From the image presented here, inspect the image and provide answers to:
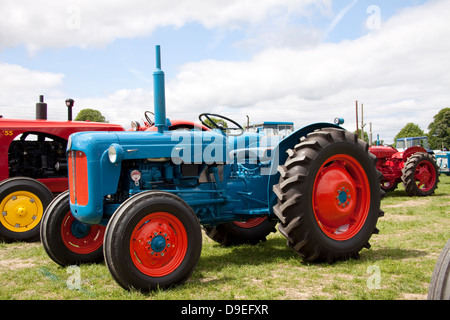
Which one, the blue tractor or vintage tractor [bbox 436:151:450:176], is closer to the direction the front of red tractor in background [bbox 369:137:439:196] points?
the blue tractor

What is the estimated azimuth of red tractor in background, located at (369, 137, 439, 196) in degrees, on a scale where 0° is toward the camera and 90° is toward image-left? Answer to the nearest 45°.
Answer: approximately 45°

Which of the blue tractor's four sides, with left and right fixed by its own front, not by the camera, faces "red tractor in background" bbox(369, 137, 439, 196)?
back

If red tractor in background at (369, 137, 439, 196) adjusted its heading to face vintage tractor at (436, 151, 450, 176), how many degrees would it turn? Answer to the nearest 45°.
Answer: approximately 135° to its right

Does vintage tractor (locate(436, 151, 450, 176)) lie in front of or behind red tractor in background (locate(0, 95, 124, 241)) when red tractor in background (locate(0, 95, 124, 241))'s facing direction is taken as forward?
behind

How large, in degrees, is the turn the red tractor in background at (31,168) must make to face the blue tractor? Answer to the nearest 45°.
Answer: approximately 135° to its left

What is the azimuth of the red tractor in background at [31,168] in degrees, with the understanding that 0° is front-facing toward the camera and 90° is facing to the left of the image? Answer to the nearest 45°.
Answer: approximately 90°

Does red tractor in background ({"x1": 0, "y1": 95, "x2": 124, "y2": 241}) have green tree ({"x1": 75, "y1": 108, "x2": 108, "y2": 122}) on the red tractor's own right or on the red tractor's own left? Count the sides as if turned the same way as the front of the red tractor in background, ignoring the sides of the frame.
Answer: on the red tractor's own right

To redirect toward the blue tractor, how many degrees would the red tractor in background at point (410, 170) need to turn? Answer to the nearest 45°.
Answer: approximately 45° to its left

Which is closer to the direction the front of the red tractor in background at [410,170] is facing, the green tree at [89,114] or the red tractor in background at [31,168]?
the red tractor in background

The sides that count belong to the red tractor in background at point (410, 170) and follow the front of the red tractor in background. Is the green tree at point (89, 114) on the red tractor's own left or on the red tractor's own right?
on the red tractor's own right
